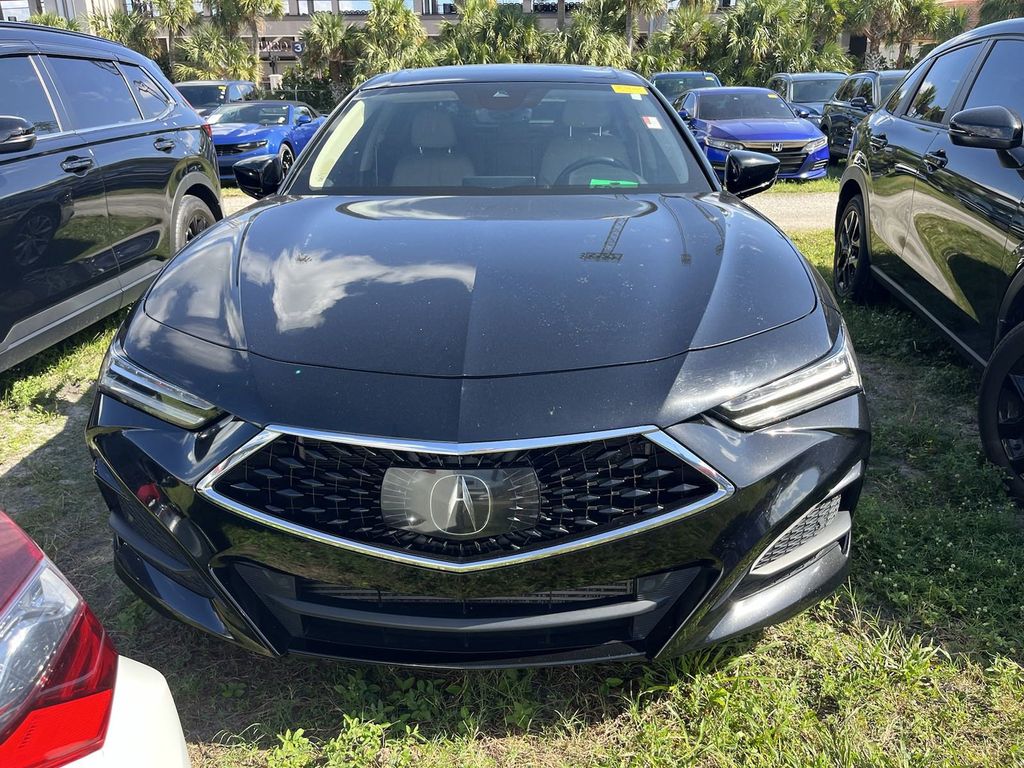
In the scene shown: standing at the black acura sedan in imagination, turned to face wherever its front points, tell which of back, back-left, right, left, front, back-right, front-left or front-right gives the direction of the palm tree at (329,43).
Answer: back

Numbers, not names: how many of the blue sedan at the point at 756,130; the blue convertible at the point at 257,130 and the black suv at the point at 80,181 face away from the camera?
0

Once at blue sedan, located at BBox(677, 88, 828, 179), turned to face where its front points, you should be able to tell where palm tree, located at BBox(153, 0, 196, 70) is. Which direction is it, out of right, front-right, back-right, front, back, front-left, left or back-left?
back

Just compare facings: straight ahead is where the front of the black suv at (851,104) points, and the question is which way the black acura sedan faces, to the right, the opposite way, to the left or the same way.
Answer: the same way

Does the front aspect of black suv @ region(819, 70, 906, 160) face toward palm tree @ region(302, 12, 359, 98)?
no

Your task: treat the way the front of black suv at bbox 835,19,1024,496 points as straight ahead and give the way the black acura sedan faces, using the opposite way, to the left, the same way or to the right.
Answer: the same way

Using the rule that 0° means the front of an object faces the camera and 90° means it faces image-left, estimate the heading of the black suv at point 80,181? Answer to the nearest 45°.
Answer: approximately 45°

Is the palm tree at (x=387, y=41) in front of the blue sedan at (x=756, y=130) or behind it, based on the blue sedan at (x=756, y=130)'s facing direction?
behind

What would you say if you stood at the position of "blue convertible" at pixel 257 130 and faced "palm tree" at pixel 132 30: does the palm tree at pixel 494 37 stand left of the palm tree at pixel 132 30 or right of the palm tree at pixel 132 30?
right

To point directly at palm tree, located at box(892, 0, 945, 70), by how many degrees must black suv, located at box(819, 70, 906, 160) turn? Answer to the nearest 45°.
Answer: approximately 135° to its left

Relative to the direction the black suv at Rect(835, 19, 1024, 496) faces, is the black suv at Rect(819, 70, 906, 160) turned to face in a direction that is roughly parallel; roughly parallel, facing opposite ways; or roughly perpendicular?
roughly parallel

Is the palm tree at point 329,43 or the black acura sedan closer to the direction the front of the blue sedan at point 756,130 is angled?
the black acura sedan

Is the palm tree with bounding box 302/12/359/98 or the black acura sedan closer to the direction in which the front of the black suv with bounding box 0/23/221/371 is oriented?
the black acura sedan

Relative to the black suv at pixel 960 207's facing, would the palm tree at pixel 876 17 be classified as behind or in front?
behind

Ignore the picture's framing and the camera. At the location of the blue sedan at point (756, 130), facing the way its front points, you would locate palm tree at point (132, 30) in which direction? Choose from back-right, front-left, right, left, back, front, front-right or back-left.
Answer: back

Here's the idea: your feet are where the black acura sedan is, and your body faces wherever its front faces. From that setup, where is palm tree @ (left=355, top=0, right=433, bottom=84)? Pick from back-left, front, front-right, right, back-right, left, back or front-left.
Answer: back

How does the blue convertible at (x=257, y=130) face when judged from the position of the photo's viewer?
facing the viewer and to the left of the viewer

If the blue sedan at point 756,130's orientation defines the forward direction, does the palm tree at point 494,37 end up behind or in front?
behind

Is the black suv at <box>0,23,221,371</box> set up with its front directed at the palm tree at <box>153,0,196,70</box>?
no

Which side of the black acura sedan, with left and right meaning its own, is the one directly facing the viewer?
front

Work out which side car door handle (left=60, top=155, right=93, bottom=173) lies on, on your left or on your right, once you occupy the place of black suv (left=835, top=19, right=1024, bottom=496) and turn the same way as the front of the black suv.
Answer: on your right
